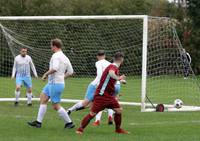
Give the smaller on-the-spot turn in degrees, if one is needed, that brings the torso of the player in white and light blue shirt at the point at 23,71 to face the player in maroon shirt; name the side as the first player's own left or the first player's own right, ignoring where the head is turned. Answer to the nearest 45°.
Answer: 0° — they already face them

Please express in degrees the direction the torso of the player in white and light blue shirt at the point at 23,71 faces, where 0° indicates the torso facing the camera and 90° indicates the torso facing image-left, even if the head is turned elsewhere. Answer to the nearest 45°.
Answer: approximately 0°

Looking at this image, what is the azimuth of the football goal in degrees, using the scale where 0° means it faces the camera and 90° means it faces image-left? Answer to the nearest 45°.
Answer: approximately 45°
